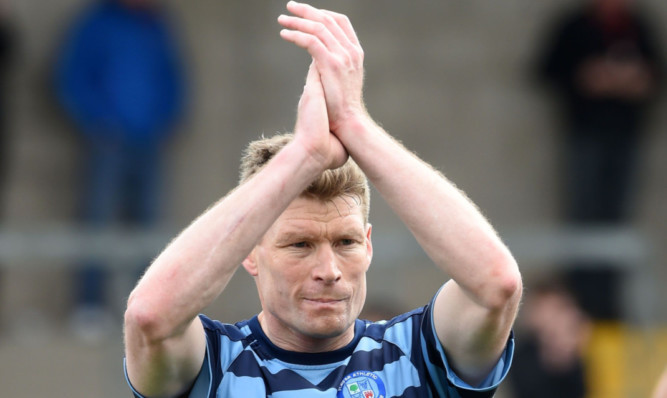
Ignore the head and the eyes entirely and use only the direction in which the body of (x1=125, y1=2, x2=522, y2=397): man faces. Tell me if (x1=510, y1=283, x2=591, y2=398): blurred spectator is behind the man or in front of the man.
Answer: behind

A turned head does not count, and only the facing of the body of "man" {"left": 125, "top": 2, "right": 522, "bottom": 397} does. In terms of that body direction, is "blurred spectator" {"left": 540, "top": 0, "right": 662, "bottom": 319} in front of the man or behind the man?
behind

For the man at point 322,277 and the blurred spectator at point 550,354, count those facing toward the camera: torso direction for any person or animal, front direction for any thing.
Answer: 2

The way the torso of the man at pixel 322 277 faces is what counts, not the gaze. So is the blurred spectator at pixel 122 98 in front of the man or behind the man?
behind

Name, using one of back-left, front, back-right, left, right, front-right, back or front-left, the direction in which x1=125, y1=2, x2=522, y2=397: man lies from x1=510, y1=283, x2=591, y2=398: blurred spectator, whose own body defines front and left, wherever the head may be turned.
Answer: front

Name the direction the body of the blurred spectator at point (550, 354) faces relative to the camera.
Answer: toward the camera

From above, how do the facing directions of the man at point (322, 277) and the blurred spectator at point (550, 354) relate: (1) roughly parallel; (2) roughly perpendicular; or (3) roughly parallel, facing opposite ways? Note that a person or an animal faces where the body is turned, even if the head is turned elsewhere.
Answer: roughly parallel

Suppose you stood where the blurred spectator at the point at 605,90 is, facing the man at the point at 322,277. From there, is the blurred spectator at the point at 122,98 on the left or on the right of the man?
right

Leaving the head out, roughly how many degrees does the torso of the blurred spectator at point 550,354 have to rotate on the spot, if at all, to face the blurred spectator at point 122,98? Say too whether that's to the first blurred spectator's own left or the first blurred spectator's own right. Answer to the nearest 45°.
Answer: approximately 90° to the first blurred spectator's own right

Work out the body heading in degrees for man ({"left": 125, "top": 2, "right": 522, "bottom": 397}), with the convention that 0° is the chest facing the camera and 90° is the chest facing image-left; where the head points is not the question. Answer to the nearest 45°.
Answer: approximately 0°
